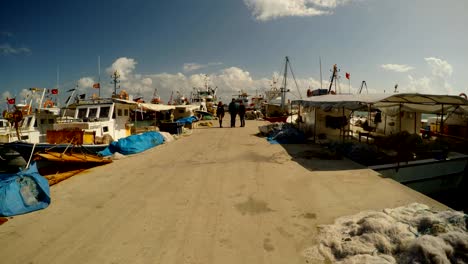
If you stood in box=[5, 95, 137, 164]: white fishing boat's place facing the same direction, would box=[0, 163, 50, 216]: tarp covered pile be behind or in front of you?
in front

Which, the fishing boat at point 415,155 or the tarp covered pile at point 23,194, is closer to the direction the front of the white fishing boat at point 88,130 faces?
the tarp covered pile

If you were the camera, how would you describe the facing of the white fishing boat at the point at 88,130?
facing the viewer and to the left of the viewer

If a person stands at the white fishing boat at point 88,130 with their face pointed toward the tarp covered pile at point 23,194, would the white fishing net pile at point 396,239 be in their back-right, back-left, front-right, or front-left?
front-left

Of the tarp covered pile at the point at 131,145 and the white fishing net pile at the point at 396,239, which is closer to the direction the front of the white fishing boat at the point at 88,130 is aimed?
the white fishing net pile

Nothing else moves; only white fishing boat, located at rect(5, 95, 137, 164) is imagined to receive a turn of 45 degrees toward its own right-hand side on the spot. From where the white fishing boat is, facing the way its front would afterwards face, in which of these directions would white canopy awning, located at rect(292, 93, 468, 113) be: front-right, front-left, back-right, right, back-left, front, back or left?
back-left

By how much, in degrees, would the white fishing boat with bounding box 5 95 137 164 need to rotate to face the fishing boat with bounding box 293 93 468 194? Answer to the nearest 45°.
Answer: approximately 90° to its left

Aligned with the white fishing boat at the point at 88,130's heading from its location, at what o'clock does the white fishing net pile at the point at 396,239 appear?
The white fishing net pile is roughly at 10 o'clock from the white fishing boat.

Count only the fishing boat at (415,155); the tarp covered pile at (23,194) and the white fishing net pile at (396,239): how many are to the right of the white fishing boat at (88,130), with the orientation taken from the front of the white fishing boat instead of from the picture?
0

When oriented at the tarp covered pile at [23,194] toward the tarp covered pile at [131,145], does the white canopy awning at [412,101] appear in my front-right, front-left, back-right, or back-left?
front-right
